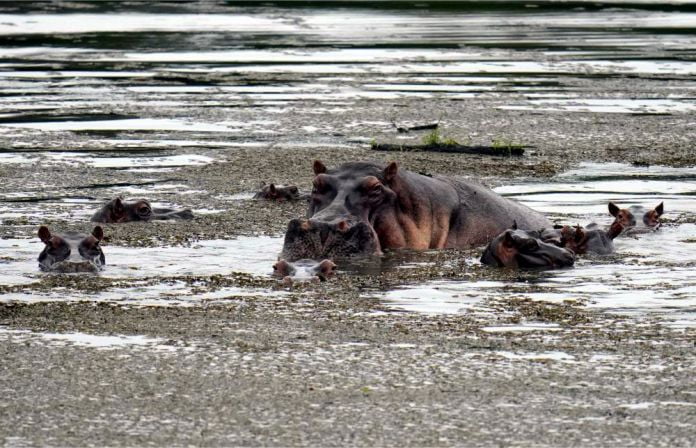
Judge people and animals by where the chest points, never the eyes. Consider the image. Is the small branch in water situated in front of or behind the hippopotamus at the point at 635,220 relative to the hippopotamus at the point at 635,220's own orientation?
behind

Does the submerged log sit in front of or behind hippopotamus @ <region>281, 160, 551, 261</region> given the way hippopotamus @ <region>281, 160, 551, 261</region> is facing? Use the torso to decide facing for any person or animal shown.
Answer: behind

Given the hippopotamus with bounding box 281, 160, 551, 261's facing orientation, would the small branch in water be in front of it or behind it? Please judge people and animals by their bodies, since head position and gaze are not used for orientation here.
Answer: behind

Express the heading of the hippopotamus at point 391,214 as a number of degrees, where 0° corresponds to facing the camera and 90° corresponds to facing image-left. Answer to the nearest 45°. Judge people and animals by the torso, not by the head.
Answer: approximately 45°

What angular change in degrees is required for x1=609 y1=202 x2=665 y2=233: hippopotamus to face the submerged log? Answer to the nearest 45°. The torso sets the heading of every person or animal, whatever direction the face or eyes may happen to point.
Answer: approximately 135° to its right

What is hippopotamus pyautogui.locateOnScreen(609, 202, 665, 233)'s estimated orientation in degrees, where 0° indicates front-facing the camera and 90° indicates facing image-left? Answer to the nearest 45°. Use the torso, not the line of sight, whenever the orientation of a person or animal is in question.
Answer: approximately 0°

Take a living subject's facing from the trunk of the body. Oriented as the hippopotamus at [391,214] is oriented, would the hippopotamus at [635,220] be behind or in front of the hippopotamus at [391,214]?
behind

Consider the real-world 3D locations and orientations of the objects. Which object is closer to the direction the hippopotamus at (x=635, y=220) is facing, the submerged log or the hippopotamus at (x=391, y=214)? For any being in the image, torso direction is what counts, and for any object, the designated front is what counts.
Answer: the hippopotamus
